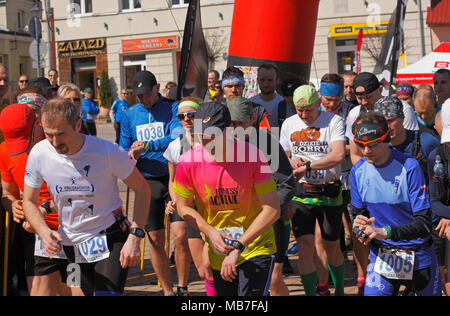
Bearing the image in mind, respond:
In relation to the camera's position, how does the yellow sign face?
facing the viewer

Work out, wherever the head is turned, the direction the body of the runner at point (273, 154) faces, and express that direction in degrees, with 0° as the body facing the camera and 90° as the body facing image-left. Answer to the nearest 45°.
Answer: approximately 45°

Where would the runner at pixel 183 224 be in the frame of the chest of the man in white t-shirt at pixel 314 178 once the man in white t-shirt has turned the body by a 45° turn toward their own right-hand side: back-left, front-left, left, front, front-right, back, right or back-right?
front-right

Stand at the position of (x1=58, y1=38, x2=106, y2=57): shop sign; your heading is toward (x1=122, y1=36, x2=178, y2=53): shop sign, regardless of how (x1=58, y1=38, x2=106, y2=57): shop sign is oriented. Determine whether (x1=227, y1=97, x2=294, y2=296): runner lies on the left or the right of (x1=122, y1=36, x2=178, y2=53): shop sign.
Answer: right

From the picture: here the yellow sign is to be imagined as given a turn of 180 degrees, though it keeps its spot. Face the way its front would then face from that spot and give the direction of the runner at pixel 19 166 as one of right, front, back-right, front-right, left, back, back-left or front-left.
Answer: back

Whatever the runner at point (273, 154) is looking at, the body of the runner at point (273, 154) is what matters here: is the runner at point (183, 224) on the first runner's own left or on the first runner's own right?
on the first runner's own right

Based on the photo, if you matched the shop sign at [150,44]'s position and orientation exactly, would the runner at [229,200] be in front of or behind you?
in front

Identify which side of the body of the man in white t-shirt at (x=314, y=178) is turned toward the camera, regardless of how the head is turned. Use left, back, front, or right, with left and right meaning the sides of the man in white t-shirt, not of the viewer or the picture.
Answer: front

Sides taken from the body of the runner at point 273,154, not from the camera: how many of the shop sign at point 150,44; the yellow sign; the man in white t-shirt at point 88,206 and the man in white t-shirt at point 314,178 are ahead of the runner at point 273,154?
1

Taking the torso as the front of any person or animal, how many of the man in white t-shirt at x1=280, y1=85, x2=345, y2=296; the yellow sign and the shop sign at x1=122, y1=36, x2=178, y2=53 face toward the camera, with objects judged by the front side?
3

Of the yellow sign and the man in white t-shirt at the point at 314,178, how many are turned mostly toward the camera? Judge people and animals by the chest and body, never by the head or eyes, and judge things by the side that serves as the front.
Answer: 2

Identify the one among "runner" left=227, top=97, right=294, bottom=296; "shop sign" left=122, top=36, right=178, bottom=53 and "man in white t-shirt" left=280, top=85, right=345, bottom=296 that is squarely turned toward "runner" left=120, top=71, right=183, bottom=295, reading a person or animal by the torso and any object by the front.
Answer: the shop sign

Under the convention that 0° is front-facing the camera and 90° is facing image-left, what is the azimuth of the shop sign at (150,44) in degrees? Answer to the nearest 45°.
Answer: approximately 0°
